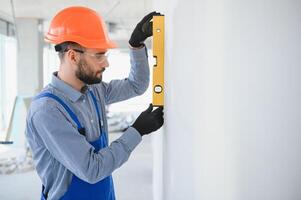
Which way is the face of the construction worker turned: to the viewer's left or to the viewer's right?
to the viewer's right

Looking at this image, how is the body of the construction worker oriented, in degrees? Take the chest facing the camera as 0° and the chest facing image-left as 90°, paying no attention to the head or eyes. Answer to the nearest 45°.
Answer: approximately 315°
